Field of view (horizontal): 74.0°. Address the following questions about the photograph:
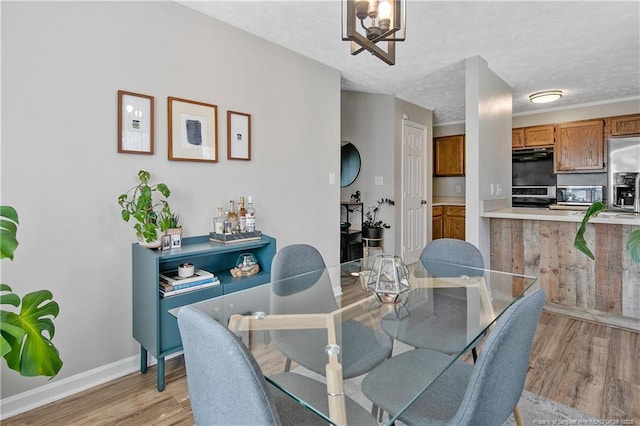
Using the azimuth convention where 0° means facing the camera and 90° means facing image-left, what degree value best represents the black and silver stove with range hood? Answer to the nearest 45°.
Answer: approximately 0°

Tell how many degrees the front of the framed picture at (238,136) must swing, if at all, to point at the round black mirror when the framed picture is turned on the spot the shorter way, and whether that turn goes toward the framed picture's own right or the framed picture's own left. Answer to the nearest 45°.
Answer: approximately 90° to the framed picture's own left

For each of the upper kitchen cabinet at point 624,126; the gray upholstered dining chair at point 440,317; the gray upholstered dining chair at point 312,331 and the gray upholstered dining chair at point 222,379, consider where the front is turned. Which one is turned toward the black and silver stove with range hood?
the gray upholstered dining chair at point 222,379

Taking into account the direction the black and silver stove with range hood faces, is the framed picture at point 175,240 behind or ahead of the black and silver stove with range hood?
ahead

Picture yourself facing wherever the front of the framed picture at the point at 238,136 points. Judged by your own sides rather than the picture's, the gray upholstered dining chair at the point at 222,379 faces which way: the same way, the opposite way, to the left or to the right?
to the left

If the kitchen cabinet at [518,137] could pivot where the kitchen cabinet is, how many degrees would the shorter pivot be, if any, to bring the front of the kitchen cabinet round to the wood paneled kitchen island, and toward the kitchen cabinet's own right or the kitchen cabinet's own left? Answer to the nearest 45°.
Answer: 0° — it already faces it

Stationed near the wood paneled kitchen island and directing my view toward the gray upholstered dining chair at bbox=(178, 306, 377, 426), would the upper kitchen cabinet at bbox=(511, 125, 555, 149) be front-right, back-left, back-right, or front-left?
back-right

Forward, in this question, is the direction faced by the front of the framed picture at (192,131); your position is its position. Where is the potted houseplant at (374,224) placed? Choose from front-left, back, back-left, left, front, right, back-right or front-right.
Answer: left

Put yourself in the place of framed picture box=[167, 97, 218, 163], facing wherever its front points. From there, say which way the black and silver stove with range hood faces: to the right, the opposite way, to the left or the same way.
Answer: to the right
